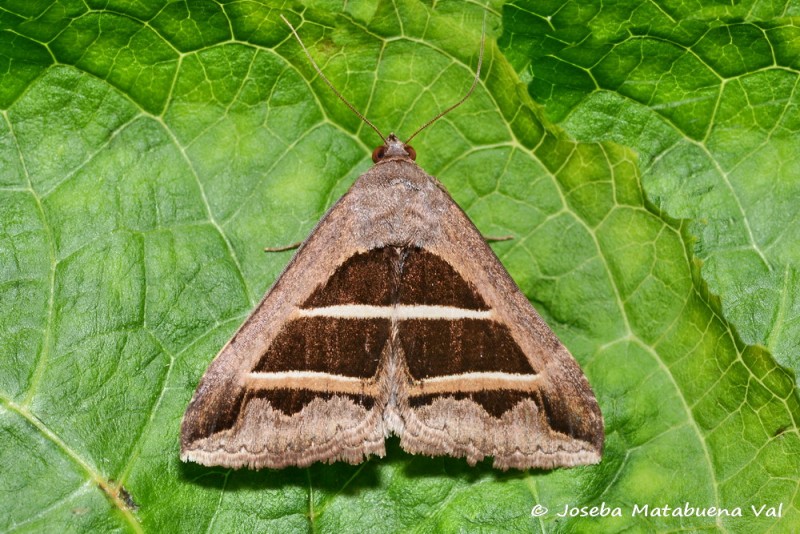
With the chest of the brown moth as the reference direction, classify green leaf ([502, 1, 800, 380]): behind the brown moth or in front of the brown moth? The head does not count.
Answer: in front

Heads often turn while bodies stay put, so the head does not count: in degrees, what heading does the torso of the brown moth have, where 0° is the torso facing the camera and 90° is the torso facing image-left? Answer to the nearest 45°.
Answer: approximately 180°
